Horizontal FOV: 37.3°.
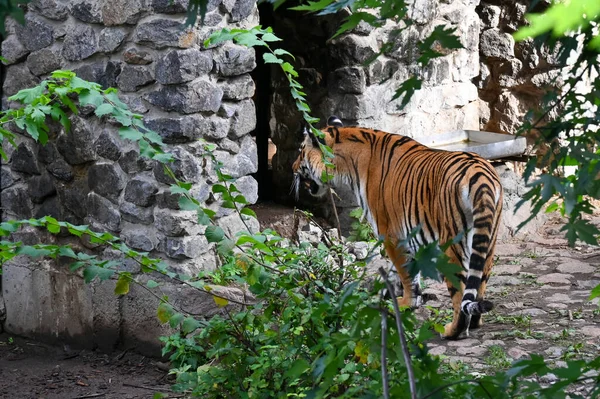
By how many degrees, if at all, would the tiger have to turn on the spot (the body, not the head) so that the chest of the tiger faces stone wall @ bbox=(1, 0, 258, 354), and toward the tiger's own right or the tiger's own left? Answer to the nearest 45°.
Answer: approximately 45° to the tiger's own left

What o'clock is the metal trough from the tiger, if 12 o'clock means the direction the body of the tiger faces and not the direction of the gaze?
The metal trough is roughly at 2 o'clock from the tiger.

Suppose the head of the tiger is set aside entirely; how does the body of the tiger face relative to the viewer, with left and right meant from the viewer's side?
facing away from the viewer and to the left of the viewer

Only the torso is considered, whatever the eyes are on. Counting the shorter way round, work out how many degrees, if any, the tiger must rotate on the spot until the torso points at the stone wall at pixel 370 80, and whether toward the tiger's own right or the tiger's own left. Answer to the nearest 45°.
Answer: approximately 45° to the tiger's own right

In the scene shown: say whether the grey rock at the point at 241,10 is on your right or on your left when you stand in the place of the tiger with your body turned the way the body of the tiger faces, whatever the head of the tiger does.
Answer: on your left

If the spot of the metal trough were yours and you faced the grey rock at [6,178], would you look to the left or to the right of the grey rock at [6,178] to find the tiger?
left

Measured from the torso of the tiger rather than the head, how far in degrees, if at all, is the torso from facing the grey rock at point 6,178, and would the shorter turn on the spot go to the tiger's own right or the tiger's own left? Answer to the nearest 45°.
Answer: approximately 45° to the tiger's own left
